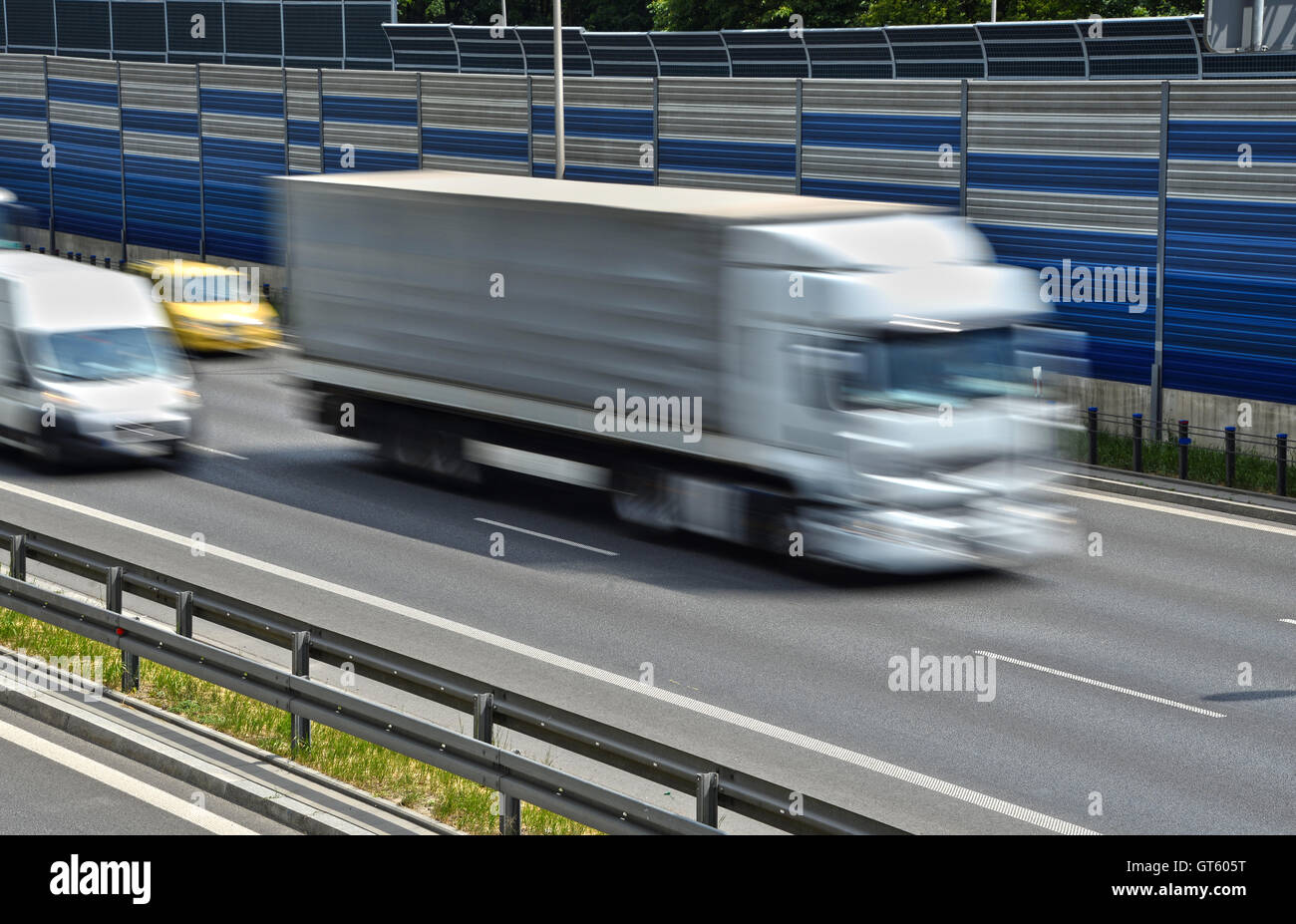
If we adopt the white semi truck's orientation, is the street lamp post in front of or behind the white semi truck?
behind

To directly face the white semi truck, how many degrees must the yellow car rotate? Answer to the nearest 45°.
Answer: approximately 45° to its right

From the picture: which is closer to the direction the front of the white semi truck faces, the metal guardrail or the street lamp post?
the metal guardrail

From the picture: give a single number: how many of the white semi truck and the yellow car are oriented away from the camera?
0

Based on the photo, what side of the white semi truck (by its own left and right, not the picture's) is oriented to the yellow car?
back

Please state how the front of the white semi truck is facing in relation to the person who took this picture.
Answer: facing the viewer and to the right of the viewer

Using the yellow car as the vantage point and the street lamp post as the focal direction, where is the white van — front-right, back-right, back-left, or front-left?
back-right

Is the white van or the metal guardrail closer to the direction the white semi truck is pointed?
the metal guardrail

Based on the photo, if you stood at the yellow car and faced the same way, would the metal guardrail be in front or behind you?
in front

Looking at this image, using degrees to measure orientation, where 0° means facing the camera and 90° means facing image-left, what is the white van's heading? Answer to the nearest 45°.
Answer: approximately 315°

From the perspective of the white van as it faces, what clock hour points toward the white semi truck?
The white semi truck is roughly at 12 o'clock from the white van.

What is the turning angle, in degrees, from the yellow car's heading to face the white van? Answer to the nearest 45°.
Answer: approximately 45° to its right
